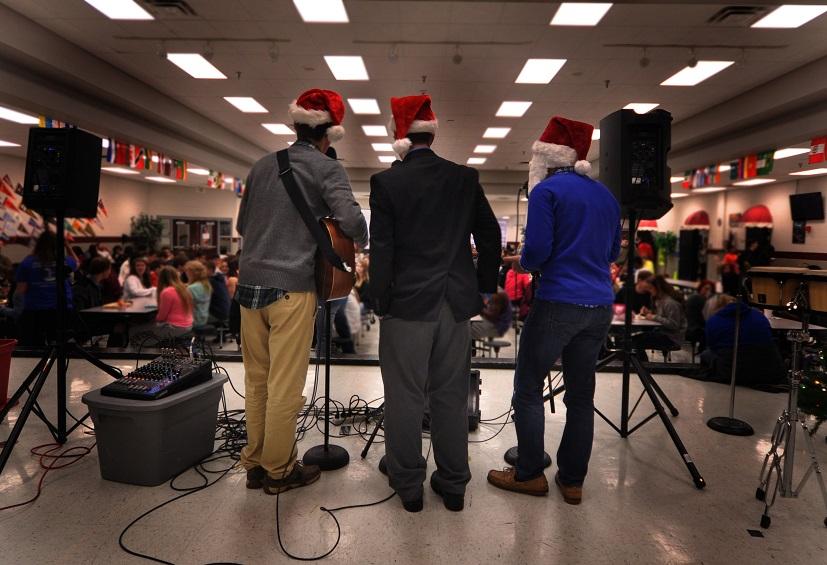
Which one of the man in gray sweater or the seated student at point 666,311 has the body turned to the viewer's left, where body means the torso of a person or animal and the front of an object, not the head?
the seated student

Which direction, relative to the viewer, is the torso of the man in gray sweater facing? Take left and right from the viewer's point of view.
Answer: facing away from the viewer and to the right of the viewer

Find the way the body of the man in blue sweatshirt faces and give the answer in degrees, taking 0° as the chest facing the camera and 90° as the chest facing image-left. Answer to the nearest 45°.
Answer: approximately 135°

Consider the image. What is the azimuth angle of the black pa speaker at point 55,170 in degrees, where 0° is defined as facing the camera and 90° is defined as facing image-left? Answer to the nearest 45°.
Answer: approximately 225°

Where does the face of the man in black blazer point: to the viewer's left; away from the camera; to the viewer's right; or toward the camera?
away from the camera

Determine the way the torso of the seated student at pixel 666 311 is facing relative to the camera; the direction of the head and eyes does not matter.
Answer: to the viewer's left
